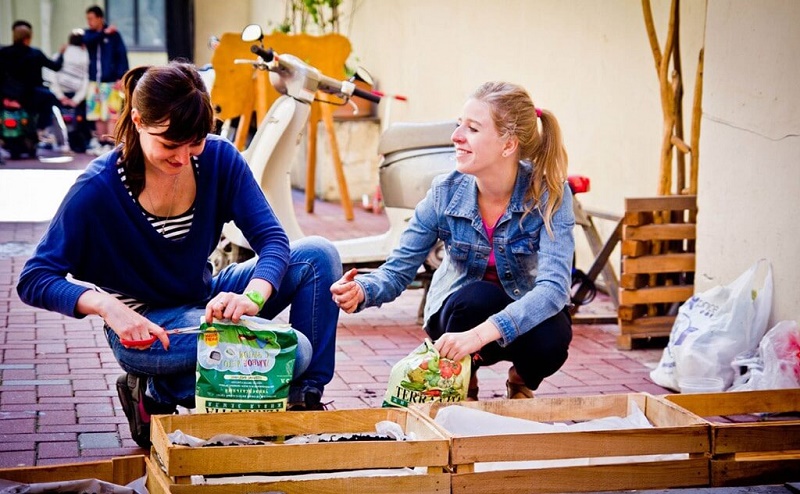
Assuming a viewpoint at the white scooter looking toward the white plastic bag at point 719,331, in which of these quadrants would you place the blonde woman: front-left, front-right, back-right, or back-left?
front-right

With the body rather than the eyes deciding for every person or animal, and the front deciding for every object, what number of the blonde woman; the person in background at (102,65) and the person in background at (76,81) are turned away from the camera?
1

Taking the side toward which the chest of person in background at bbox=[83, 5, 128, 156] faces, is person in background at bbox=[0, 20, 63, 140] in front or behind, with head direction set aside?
in front

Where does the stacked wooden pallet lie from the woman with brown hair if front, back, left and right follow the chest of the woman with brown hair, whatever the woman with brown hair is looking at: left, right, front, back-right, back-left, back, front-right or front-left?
left

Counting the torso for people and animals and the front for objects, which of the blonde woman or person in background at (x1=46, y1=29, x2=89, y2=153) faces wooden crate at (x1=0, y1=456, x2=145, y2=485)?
the blonde woman

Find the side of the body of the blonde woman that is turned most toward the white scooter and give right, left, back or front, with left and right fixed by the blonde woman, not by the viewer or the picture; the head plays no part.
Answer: right

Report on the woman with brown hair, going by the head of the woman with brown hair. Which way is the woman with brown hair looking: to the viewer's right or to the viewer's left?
to the viewer's right

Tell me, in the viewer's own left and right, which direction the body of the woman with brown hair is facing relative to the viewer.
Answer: facing the viewer and to the right of the viewer

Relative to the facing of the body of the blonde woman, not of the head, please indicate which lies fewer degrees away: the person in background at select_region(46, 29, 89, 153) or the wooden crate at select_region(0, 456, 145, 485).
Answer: the wooden crate

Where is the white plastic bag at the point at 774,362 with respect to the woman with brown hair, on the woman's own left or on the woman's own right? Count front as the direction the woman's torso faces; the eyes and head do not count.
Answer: on the woman's own left

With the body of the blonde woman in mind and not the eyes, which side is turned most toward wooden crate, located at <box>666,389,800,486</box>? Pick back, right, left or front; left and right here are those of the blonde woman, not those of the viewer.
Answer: left

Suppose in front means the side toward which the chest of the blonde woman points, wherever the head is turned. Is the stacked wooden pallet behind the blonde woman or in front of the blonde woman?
behind

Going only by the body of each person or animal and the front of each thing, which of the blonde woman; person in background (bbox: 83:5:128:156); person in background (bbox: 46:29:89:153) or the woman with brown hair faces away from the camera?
person in background (bbox: 46:29:89:153)

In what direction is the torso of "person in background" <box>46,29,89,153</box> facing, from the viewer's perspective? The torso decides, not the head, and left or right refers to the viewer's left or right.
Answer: facing away from the viewer

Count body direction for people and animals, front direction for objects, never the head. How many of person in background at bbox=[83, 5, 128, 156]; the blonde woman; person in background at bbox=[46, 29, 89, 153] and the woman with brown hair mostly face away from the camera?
1

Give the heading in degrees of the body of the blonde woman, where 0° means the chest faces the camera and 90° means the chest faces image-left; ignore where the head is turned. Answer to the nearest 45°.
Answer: approximately 45°

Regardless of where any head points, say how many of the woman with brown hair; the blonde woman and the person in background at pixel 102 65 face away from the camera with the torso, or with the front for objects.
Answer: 0
